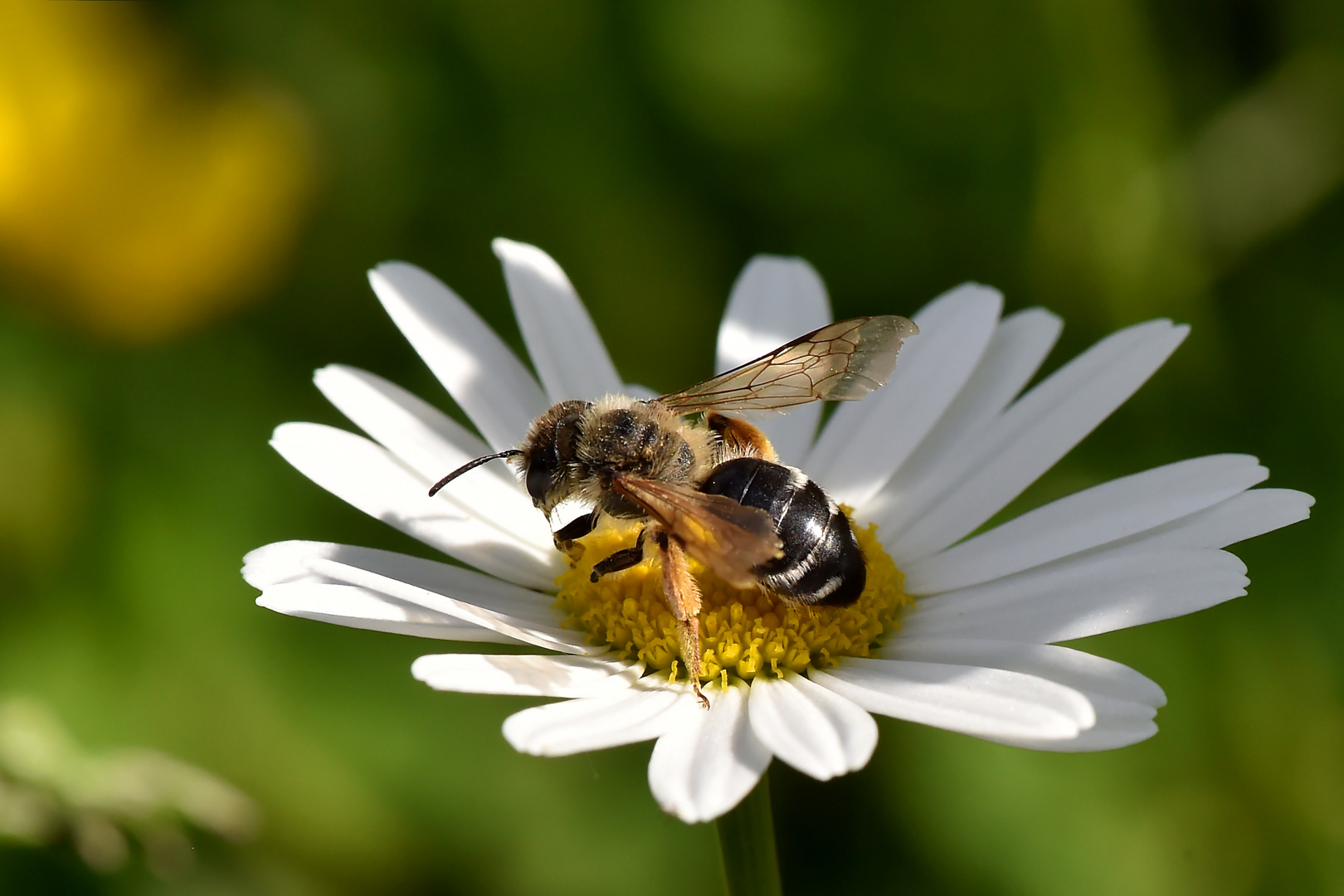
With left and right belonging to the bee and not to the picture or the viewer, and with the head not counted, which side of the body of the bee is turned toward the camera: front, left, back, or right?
left
